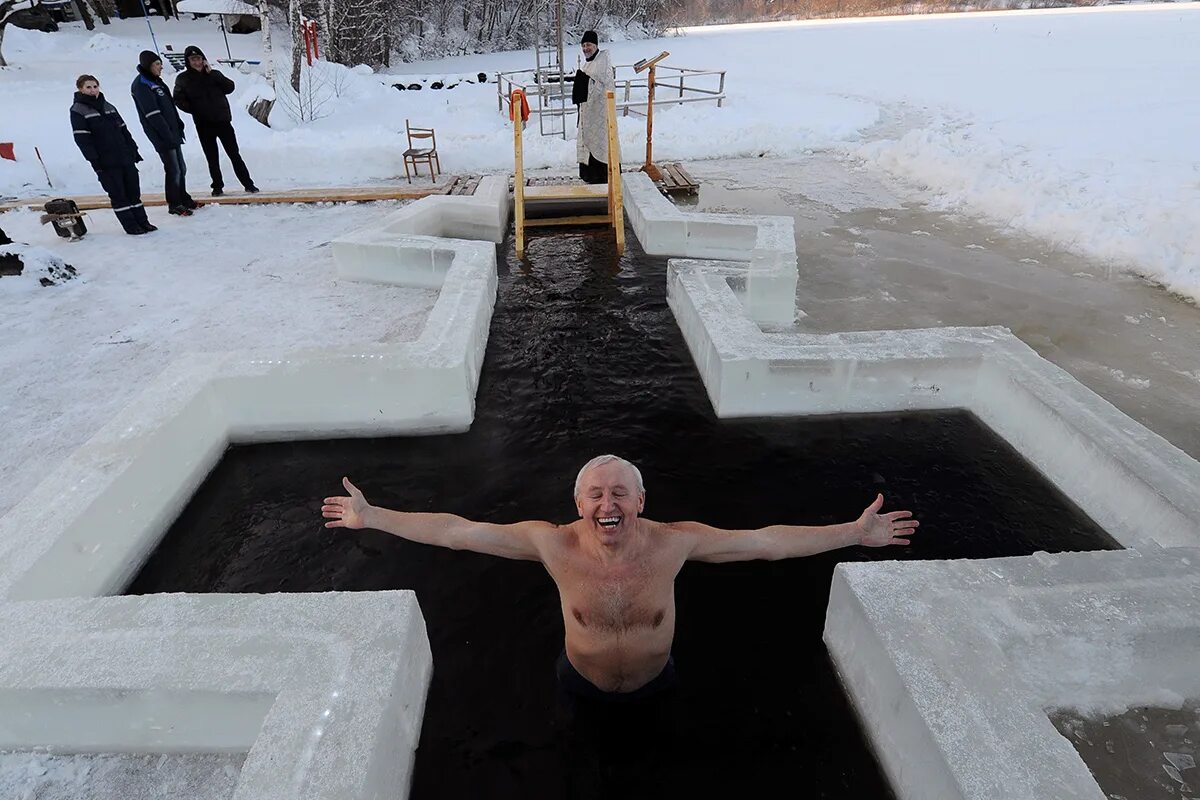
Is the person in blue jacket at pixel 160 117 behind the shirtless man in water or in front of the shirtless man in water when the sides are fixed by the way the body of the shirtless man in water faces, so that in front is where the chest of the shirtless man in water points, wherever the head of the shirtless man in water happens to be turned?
behind

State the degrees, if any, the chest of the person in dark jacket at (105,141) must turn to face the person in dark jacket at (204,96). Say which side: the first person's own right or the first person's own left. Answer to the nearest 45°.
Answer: approximately 90° to the first person's own left

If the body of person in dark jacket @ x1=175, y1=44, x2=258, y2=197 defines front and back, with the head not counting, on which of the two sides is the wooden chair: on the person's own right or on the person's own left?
on the person's own left

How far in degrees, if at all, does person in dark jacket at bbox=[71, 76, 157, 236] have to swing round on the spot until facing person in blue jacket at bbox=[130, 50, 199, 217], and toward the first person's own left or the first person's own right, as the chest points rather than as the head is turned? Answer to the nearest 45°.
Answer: approximately 90° to the first person's own left

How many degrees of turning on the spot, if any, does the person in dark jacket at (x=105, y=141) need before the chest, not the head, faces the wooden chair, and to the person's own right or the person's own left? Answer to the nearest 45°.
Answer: approximately 90° to the person's own left

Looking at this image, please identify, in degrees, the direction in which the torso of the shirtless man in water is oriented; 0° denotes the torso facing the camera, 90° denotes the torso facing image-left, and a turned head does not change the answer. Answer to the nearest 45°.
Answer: approximately 0°

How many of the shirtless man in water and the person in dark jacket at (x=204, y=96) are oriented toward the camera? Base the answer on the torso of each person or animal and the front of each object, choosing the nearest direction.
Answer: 2

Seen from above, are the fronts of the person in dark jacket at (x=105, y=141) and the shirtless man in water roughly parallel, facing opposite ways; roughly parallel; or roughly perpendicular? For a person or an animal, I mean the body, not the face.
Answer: roughly perpendicular

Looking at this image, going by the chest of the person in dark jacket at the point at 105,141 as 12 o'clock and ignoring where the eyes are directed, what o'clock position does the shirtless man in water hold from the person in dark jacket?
The shirtless man in water is roughly at 1 o'clock from the person in dark jacket.

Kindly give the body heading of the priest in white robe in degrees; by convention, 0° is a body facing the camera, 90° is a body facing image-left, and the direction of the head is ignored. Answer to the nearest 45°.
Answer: approximately 45°

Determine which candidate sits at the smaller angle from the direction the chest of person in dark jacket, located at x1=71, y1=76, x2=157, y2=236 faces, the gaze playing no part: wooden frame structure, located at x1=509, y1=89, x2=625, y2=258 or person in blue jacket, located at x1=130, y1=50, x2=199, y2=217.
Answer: the wooden frame structure

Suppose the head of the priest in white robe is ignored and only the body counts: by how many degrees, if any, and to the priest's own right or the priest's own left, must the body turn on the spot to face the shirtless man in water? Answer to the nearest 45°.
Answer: approximately 45° to the priest's own left
